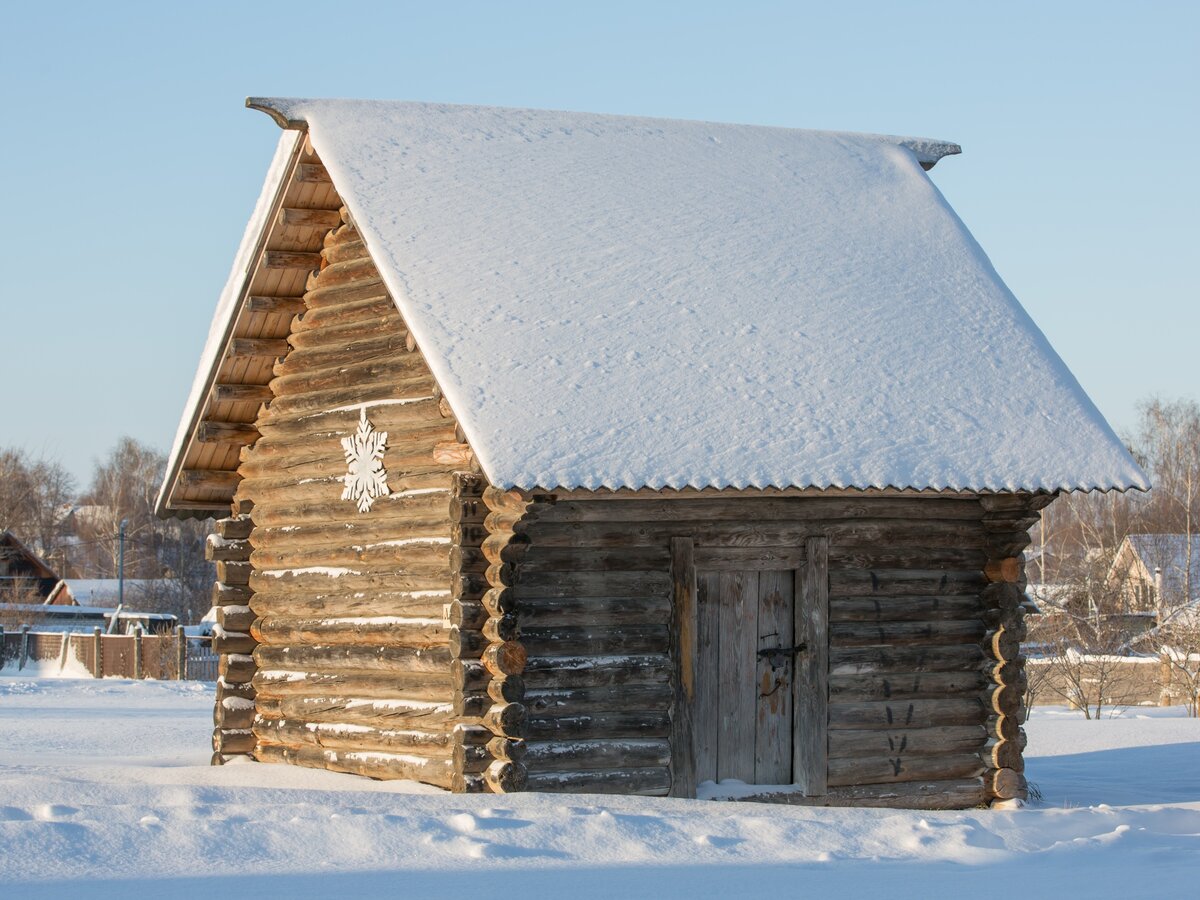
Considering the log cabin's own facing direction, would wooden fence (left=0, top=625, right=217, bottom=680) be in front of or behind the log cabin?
behind

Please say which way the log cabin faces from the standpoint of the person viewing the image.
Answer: facing the viewer and to the right of the viewer
